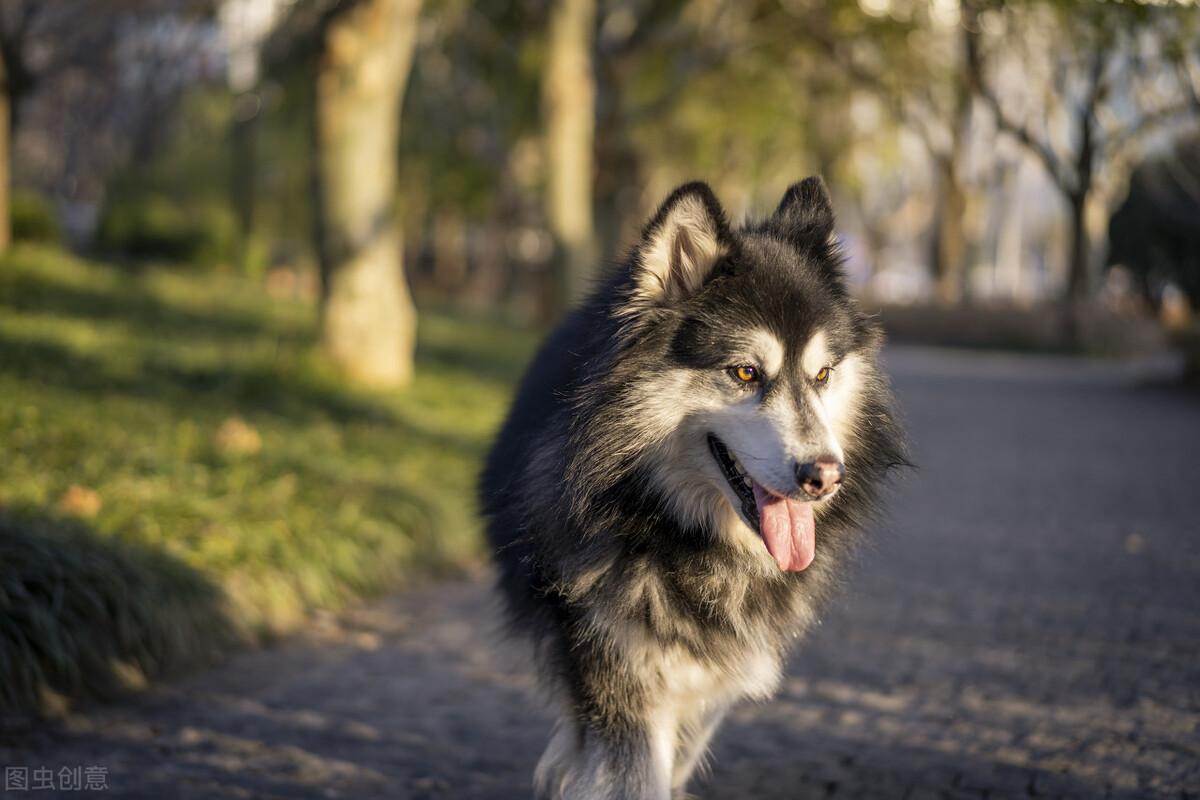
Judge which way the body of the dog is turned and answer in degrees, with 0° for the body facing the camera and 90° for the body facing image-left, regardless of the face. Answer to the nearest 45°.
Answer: approximately 315°

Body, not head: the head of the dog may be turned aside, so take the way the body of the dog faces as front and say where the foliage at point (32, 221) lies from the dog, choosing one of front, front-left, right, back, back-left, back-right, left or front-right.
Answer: back

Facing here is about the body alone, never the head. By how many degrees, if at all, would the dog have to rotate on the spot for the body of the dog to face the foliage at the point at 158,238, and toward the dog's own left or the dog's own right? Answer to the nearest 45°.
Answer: approximately 180°

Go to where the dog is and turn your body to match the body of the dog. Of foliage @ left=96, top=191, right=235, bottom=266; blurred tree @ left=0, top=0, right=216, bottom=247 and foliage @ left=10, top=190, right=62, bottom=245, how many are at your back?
3

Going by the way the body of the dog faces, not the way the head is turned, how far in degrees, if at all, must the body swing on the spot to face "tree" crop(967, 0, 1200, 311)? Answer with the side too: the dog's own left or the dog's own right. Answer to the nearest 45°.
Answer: approximately 135° to the dog's own left

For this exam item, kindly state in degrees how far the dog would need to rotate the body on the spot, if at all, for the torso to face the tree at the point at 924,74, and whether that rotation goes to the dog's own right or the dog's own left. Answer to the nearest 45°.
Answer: approximately 135° to the dog's own left

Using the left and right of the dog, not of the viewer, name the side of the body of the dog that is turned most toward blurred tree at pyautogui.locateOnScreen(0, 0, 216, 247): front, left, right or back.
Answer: back
